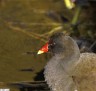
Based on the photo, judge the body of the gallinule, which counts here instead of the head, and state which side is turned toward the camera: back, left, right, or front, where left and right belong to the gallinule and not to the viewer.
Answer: left
